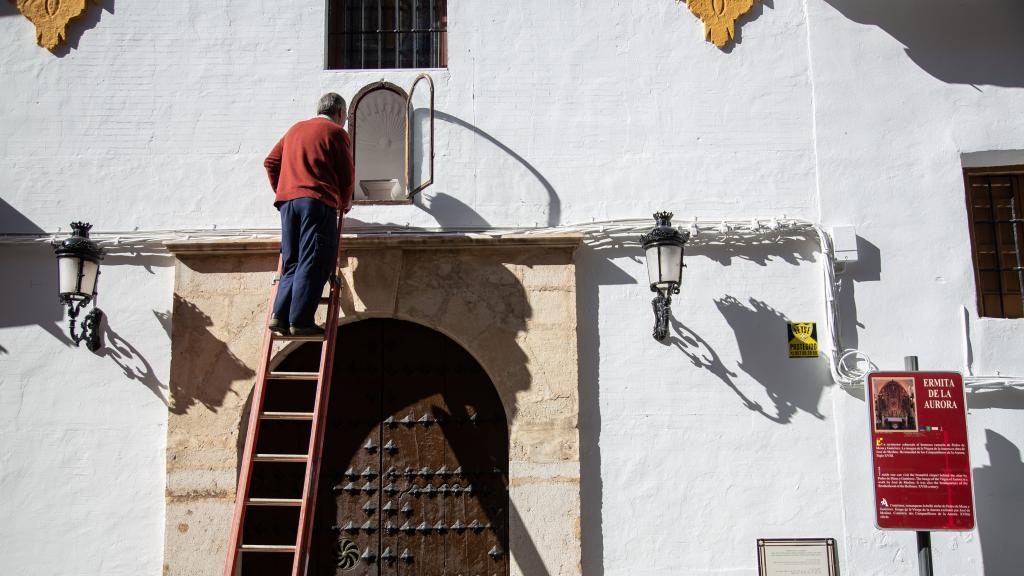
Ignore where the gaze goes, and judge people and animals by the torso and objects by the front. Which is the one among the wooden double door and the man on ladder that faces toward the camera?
the wooden double door

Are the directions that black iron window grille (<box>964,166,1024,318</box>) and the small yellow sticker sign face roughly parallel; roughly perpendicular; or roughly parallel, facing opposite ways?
roughly parallel

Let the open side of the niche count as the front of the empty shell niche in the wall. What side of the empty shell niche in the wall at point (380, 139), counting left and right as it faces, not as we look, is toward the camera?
front

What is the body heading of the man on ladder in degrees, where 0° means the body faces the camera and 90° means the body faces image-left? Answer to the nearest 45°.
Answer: approximately 225°

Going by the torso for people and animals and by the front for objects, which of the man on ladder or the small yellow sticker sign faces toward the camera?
the small yellow sticker sign

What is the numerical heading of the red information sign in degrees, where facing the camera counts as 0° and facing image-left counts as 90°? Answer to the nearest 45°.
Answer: approximately 0°

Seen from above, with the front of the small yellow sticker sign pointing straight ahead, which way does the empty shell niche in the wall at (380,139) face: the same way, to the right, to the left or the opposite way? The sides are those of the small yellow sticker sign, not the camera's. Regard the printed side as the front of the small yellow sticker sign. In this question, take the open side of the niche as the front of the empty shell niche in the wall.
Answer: the same way

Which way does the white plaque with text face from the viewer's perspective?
toward the camera

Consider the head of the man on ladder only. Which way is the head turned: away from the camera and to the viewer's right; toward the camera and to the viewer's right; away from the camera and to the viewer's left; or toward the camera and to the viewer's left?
away from the camera and to the viewer's right

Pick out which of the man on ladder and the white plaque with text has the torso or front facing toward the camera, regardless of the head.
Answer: the white plaque with text

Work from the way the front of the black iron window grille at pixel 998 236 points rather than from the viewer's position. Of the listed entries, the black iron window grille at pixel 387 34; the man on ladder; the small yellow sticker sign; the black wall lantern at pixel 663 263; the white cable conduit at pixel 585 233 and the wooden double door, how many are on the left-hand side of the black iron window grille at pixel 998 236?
0

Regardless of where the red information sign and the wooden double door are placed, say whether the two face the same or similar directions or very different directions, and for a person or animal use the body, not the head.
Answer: same or similar directions

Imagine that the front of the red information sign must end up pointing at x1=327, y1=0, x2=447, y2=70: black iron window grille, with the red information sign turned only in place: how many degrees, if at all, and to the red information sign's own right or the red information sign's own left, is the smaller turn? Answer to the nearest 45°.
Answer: approximately 90° to the red information sign's own right

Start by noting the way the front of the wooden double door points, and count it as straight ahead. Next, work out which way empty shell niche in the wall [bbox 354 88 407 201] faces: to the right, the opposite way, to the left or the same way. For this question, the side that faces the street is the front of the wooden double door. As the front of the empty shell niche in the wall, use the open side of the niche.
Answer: the same way

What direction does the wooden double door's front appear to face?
toward the camera

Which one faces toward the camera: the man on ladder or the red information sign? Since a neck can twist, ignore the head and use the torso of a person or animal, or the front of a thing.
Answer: the red information sign
